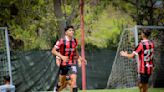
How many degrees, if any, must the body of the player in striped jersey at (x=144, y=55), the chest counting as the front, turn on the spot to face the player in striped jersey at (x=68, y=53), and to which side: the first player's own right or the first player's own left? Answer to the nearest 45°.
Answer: approximately 90° to the first player's own left

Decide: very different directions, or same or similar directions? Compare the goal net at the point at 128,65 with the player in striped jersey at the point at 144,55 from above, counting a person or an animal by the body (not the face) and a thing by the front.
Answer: very different directions

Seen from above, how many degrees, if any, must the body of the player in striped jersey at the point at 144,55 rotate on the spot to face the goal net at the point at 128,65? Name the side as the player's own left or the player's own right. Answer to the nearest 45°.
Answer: approximately 45° to the player's own right

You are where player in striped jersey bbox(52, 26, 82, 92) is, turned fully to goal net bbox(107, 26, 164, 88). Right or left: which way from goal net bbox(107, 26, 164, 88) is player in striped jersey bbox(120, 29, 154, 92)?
right

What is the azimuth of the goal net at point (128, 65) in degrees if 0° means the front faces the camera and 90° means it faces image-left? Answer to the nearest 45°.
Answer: approximately 315°

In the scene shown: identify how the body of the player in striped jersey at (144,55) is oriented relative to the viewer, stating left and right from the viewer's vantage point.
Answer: facing away from the viewer and to the left of the viewer

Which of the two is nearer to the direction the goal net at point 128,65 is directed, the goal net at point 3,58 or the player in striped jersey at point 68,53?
the player in striped jersey
